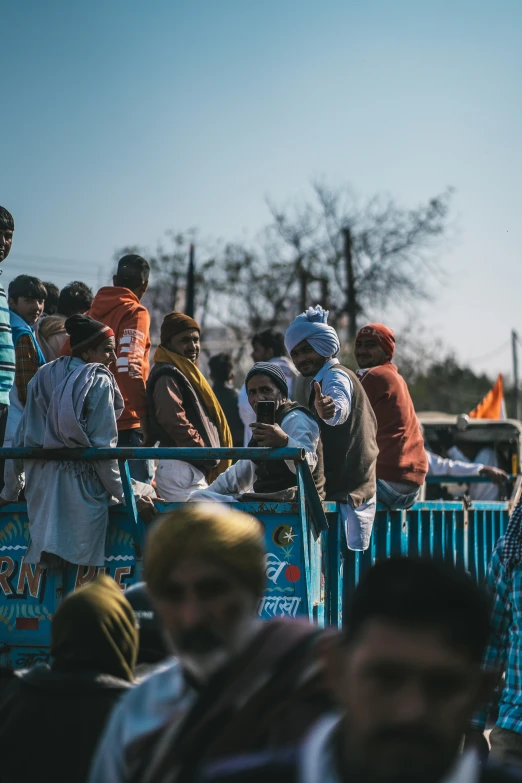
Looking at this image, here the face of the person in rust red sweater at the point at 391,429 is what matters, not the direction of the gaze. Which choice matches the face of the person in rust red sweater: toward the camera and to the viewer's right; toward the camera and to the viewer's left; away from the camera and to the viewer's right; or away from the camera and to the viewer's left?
toward the camera and to the viewer's left

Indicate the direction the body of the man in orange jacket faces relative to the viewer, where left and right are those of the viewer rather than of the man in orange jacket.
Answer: facing away from the viewer and to the right of the viewer

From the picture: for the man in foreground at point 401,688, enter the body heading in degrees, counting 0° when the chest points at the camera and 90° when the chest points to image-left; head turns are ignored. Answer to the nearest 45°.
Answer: approximately 0°

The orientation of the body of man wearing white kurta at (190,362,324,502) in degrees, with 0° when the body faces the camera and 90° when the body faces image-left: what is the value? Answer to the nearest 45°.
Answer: approximately 45°

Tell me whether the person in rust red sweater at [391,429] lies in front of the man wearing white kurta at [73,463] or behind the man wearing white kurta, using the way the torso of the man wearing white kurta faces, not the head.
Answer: in front
